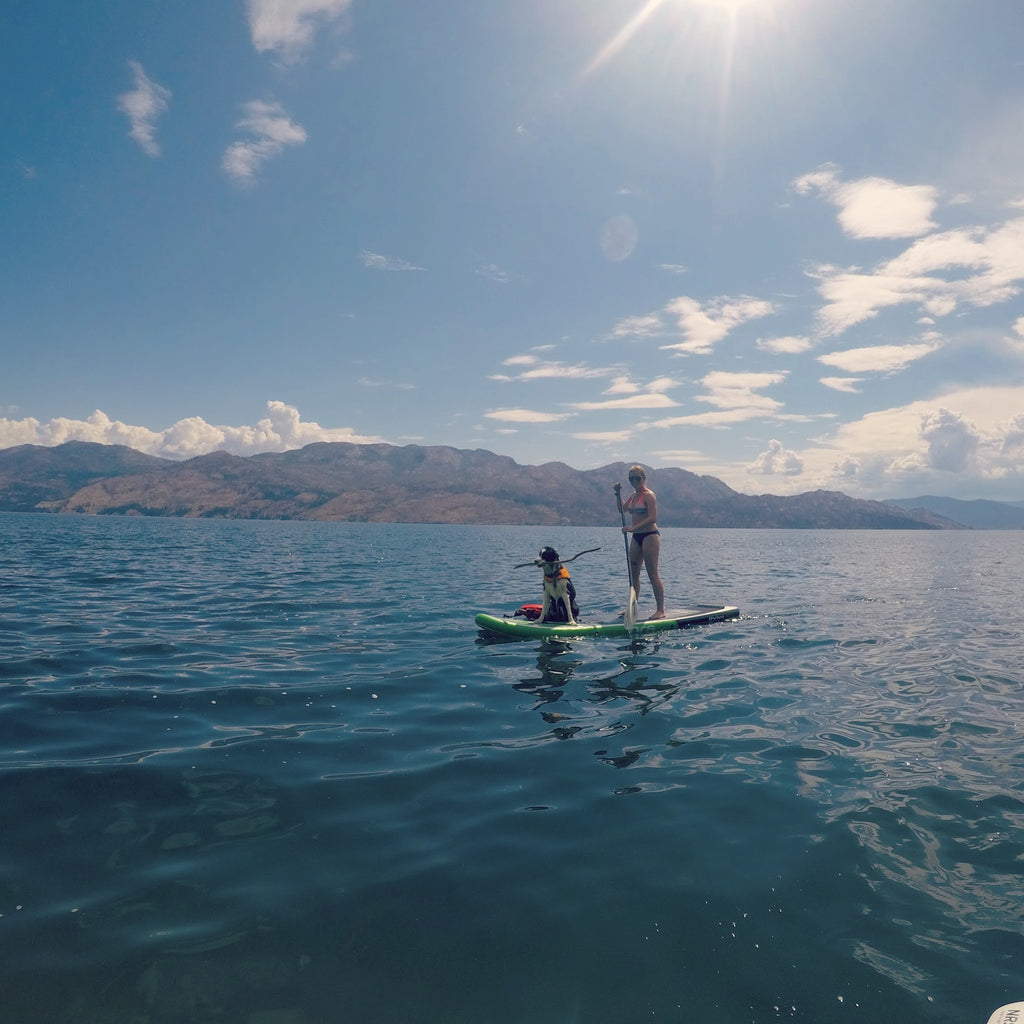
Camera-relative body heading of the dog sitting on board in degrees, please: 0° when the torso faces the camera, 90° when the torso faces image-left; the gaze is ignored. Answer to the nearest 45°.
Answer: approximately 45°

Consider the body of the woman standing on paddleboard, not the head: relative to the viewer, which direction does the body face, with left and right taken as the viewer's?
facing the viewer and to the left of the viewer

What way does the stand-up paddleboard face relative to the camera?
to the viewer's left
